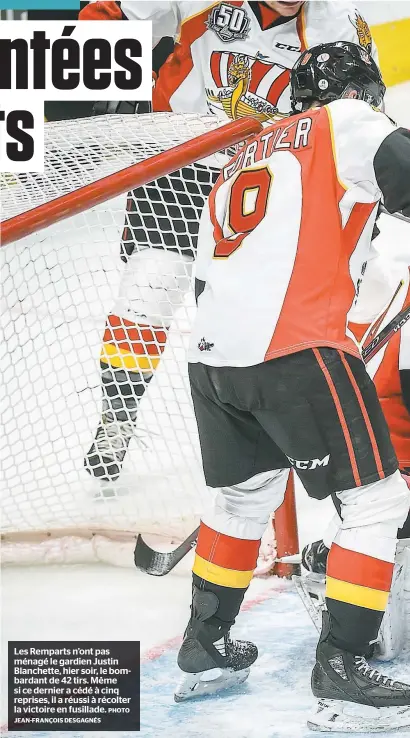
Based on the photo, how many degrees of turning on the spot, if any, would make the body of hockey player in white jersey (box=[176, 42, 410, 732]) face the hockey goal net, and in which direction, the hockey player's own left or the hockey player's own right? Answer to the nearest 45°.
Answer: approximately 90° to the hockey player's own left

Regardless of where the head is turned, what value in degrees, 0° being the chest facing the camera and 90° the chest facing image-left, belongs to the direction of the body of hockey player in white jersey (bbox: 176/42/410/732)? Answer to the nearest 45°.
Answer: approximately 225°

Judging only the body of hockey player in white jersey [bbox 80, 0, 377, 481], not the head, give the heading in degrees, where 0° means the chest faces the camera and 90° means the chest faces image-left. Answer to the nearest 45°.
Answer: approximately 0°

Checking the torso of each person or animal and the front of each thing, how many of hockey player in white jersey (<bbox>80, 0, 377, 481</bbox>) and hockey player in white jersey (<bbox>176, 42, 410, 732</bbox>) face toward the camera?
1

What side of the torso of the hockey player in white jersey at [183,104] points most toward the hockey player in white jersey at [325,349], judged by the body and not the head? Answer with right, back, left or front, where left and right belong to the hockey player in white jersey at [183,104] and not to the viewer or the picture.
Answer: front

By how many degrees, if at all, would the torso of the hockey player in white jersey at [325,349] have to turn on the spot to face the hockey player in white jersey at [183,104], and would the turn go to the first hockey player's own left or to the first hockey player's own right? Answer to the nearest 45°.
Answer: approximately 45° to the first hockey player's own left
